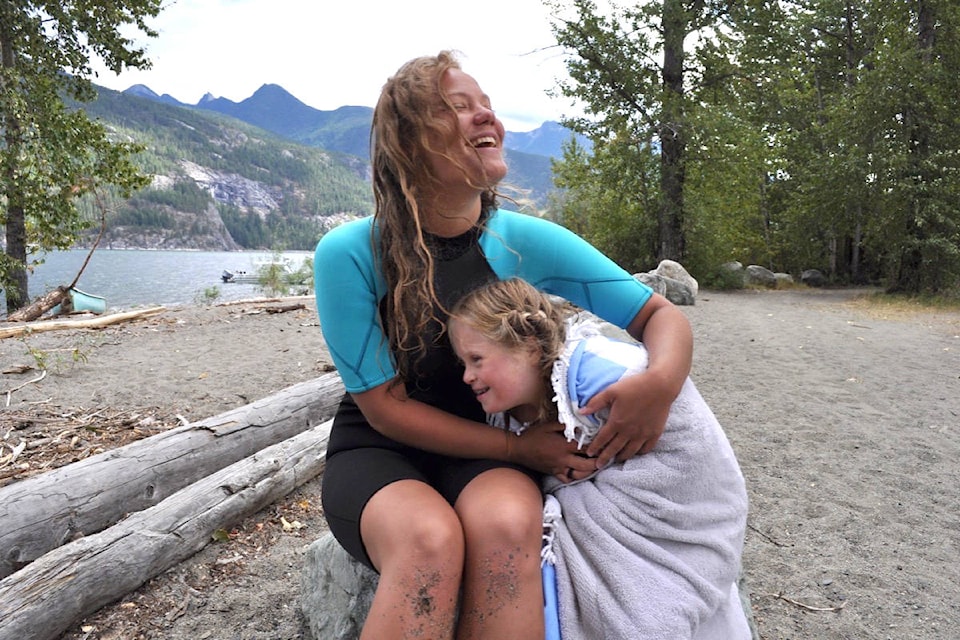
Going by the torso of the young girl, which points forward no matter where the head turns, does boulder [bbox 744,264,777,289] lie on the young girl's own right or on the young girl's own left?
on the young girl's own right

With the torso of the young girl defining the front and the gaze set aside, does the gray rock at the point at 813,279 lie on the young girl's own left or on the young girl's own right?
on the young girl's own right

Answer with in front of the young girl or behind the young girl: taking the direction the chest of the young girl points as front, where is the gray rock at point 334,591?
in front

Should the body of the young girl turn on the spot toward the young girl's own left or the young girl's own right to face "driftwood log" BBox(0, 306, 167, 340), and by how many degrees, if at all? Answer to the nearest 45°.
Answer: approximately 45° to the young girl's own right

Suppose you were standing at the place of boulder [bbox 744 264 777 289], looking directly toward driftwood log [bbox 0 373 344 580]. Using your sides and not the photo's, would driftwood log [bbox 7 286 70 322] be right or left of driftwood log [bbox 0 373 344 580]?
right

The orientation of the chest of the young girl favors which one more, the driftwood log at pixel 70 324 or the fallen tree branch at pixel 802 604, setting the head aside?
the driftwood log

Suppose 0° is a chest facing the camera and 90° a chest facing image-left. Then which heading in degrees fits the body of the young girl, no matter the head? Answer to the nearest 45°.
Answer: approximately 90°

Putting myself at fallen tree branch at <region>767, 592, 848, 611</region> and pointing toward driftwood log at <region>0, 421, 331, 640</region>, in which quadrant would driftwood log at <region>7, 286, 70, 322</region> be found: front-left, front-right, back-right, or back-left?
front-right

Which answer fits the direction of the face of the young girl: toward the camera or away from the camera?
toward the camera

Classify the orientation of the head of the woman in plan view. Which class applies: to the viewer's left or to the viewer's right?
to the viewer's right

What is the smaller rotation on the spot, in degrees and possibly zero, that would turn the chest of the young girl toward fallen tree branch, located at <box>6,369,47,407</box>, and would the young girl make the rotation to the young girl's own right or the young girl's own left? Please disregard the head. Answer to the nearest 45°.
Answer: approximately 45° to the young girl's own right

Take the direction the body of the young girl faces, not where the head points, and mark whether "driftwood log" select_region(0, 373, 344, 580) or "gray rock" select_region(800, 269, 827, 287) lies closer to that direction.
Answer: the driftwood log

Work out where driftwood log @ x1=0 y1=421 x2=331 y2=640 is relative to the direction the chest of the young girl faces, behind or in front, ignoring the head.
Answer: in front
